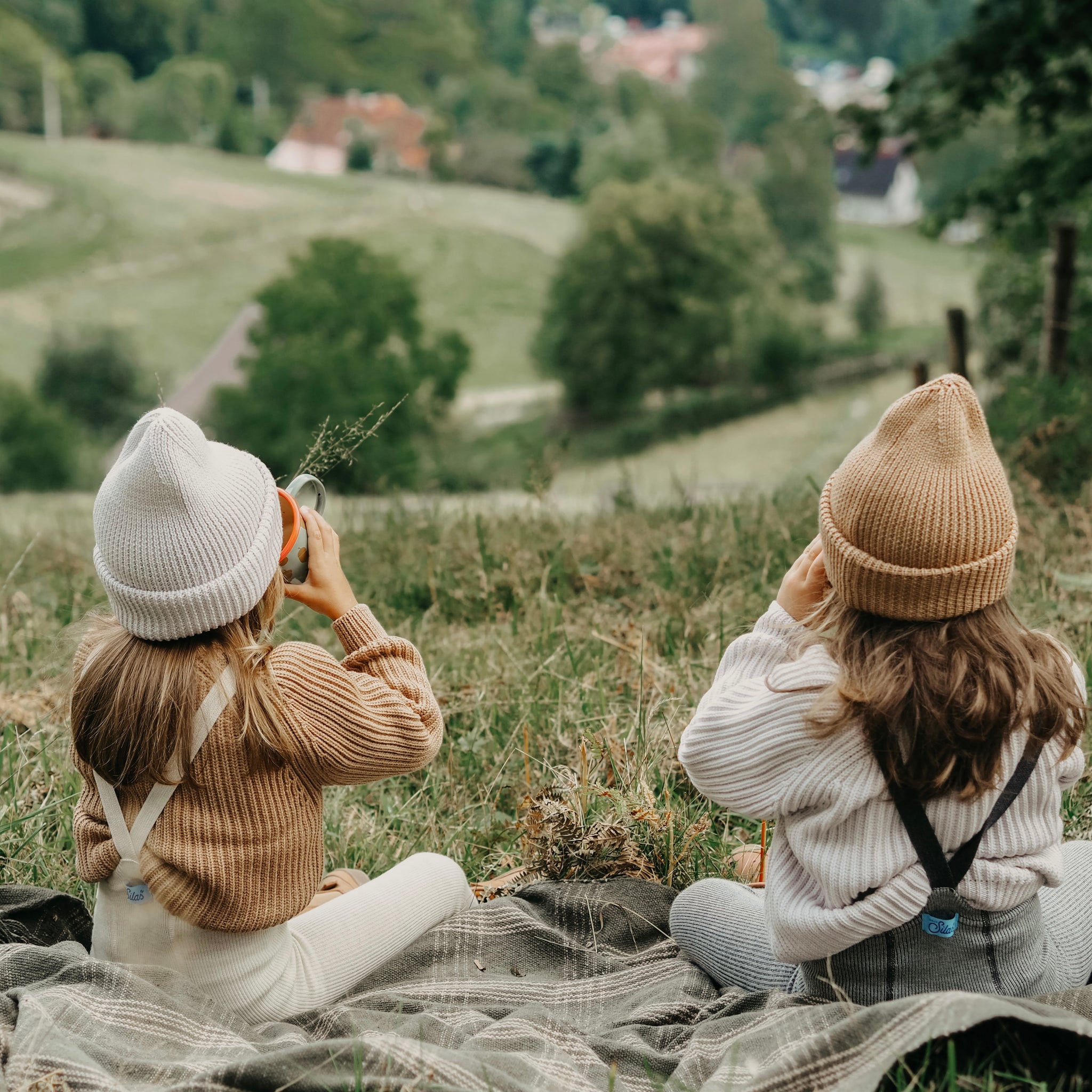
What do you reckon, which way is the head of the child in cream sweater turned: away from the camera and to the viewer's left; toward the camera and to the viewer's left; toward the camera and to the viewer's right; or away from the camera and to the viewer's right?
away from the camera and to the viewer's left

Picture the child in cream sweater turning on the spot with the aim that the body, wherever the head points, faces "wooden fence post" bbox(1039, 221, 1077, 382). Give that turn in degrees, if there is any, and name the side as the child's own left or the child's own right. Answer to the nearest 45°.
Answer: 0° — they already face it

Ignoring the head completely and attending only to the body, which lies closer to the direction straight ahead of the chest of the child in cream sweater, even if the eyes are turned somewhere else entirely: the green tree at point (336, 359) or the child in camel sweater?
the green tree

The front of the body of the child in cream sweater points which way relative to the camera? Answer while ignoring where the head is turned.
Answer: away from the camera

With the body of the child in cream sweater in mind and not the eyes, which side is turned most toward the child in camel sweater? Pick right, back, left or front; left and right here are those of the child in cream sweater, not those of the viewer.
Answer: left

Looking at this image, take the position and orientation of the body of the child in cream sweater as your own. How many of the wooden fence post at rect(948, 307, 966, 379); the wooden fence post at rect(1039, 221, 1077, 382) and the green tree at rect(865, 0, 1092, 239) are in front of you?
3

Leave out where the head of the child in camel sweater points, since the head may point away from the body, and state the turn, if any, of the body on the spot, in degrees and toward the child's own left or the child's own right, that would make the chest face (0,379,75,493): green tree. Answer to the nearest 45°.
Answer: approximately 45° to the child's own left

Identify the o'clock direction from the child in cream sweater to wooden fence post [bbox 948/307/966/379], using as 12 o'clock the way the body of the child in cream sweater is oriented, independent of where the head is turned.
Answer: The wooden fence post is roughly at 12 o'clock from the child in cream sweater.

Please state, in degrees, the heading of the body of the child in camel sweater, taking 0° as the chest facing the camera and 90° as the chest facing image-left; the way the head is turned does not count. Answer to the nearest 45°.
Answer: approximately 225°

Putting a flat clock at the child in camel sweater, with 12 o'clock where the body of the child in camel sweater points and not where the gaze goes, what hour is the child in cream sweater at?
The child in cream sweater is roughly at 2 o'clock from the child in camel sweater.
